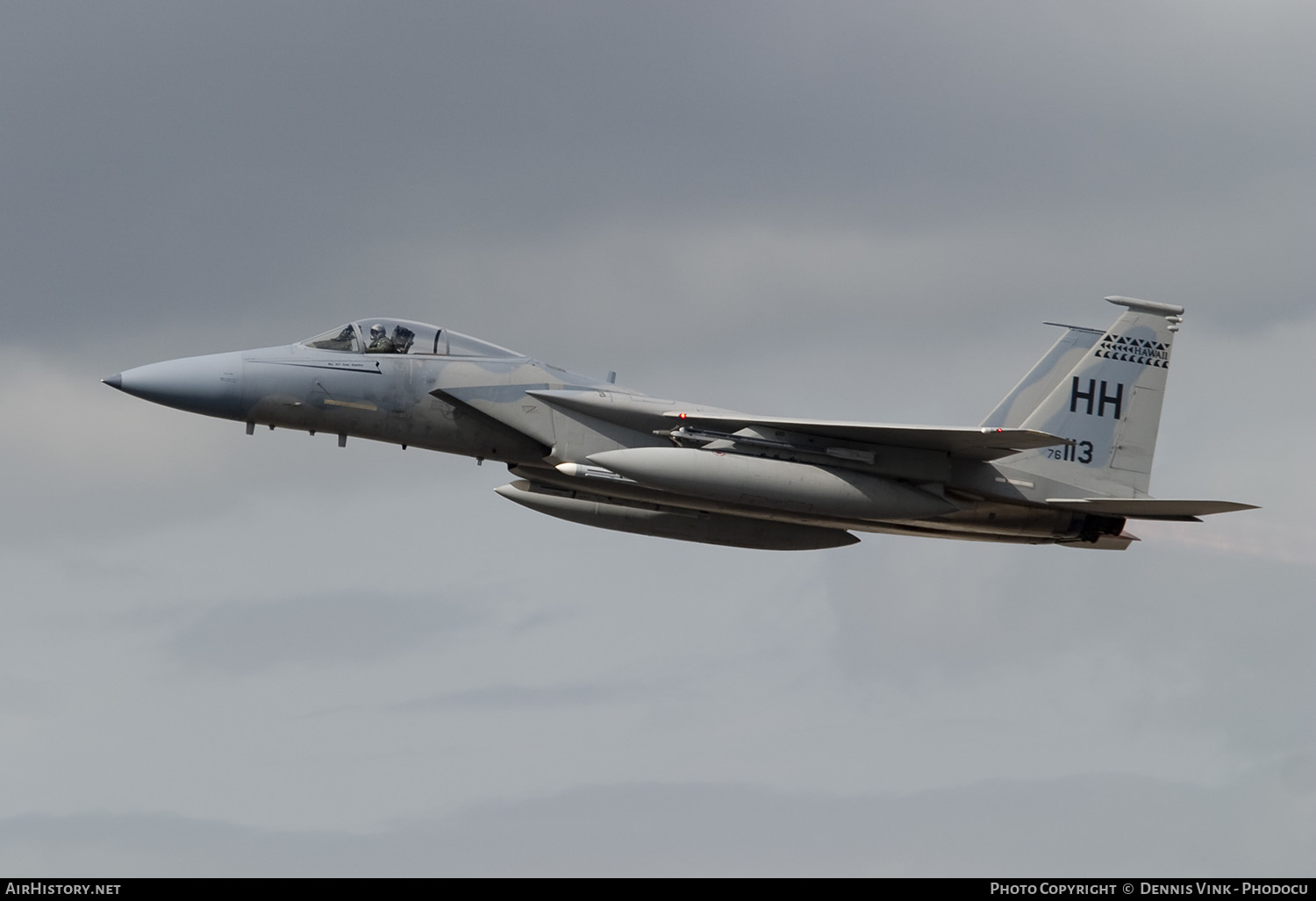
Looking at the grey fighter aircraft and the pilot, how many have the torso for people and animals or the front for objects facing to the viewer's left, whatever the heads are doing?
2

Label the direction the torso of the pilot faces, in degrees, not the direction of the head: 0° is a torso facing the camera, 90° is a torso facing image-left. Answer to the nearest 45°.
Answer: approximately 90°

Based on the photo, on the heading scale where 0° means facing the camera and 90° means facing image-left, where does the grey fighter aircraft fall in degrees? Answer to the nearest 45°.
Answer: approximately 90°
